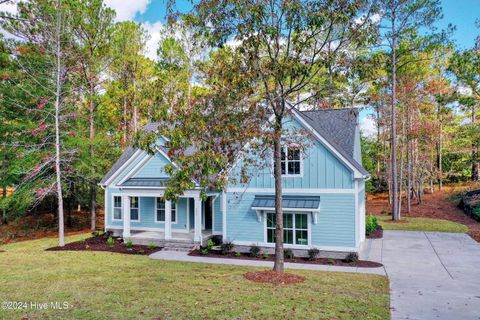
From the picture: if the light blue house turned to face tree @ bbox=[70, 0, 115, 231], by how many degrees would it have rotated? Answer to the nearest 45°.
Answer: approximately 90° to its right

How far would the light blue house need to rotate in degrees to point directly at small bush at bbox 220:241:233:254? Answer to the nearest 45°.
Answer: approximately 45° to its right

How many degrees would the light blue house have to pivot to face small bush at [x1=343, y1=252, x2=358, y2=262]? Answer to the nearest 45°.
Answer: approximately 90° to its left

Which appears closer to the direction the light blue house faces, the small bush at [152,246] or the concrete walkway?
the concrete walkway

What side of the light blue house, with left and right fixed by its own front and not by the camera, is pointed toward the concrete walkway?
front

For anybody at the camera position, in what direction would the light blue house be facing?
facing the viewer and to the left of the viewer
